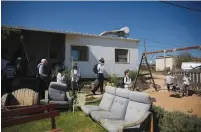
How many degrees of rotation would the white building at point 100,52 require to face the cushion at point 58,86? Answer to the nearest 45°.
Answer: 0° — it already faces it

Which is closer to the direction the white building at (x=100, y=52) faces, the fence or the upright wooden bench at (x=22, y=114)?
the upright wooden bench

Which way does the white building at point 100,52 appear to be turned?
toward the camera

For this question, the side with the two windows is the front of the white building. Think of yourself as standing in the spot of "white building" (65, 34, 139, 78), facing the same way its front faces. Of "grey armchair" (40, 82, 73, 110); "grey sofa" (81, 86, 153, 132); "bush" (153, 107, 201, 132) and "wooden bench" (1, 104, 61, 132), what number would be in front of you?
4

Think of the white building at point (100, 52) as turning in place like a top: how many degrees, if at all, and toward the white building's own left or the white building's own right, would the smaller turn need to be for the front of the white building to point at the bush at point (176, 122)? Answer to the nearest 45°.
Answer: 0° — it already faces it

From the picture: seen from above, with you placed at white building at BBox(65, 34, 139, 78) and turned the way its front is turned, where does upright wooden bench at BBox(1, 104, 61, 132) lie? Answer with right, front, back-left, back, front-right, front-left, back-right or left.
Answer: front

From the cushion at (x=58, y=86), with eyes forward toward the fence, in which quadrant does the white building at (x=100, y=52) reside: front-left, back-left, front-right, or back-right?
front-left

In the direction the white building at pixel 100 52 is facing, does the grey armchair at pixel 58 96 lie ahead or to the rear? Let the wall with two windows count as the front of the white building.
ahead

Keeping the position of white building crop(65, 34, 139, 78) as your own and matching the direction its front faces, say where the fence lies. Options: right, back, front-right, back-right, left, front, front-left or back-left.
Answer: front-left

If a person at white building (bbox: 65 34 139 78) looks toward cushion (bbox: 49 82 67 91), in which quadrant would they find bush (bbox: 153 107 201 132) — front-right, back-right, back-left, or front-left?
front-left

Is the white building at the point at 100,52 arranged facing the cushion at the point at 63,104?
yes
